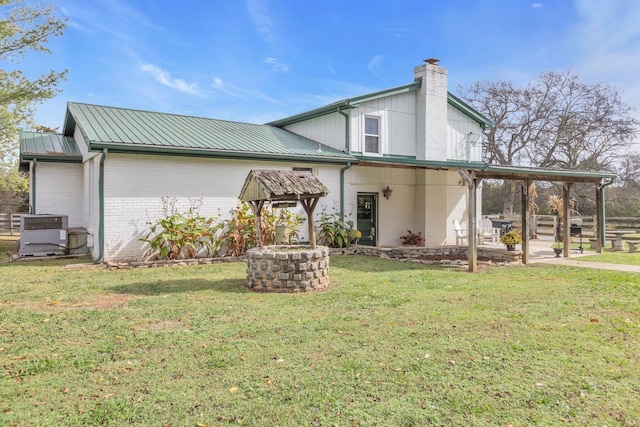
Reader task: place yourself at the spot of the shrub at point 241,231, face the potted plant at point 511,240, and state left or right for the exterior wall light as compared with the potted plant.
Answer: left

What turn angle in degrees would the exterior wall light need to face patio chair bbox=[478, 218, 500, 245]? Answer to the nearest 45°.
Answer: approximately 135° to its left

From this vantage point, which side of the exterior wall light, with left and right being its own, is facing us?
front

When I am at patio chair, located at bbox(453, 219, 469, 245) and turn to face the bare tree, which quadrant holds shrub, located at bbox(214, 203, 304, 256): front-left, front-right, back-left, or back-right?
back-left

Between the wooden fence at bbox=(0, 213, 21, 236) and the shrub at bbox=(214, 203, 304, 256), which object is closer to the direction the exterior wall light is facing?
the shrub

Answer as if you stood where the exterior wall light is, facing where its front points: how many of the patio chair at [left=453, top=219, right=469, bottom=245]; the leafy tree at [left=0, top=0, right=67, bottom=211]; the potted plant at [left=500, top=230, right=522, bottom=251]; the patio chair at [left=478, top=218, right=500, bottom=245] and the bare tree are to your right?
1

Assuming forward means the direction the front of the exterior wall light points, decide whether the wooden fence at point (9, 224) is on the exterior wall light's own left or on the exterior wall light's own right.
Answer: on the exterior wall light's own right

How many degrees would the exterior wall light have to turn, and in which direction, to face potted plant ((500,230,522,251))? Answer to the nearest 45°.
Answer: approximately 45° to its left

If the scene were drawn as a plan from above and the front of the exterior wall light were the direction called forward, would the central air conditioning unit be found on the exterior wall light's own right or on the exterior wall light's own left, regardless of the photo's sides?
on the exterior wall light's own right

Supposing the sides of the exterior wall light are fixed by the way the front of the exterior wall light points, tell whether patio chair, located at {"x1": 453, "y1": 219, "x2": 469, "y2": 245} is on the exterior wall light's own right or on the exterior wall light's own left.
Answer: on the exterior wall light's own left

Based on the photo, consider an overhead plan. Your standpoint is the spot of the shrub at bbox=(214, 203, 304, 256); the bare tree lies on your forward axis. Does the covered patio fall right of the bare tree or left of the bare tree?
right
